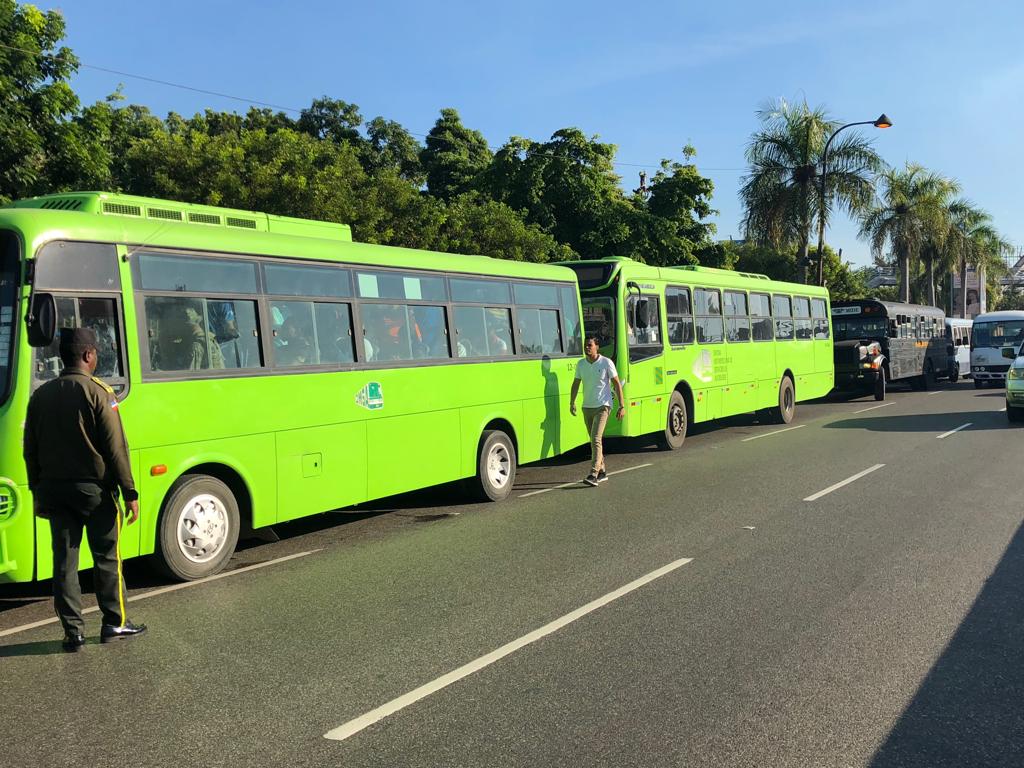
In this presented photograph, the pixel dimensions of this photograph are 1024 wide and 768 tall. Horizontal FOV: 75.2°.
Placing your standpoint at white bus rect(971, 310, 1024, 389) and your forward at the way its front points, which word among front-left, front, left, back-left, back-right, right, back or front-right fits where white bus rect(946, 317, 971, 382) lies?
back

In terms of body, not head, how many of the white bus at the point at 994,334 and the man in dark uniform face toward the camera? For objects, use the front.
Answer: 1

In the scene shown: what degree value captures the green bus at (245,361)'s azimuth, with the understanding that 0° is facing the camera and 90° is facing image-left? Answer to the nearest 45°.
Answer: approximately 45°

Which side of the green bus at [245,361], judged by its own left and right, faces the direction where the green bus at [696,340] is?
back

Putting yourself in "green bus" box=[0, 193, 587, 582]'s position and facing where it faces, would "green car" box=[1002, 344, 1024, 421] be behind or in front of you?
behind

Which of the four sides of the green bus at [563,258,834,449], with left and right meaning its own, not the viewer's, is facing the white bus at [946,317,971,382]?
back

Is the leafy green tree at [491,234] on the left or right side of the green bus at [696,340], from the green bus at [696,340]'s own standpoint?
on its right

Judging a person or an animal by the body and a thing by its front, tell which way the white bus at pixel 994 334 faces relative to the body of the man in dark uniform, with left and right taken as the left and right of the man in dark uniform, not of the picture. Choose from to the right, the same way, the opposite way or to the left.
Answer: the opposite way

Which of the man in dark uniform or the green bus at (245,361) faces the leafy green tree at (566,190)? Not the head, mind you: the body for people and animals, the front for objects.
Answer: the man in dark uniform

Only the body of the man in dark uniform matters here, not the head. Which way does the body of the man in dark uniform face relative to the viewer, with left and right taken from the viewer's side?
facing away from the viewer and to the right of the viewer

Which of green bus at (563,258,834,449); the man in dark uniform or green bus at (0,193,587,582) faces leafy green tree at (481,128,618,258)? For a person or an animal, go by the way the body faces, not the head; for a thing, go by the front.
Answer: the man in dark uniform
